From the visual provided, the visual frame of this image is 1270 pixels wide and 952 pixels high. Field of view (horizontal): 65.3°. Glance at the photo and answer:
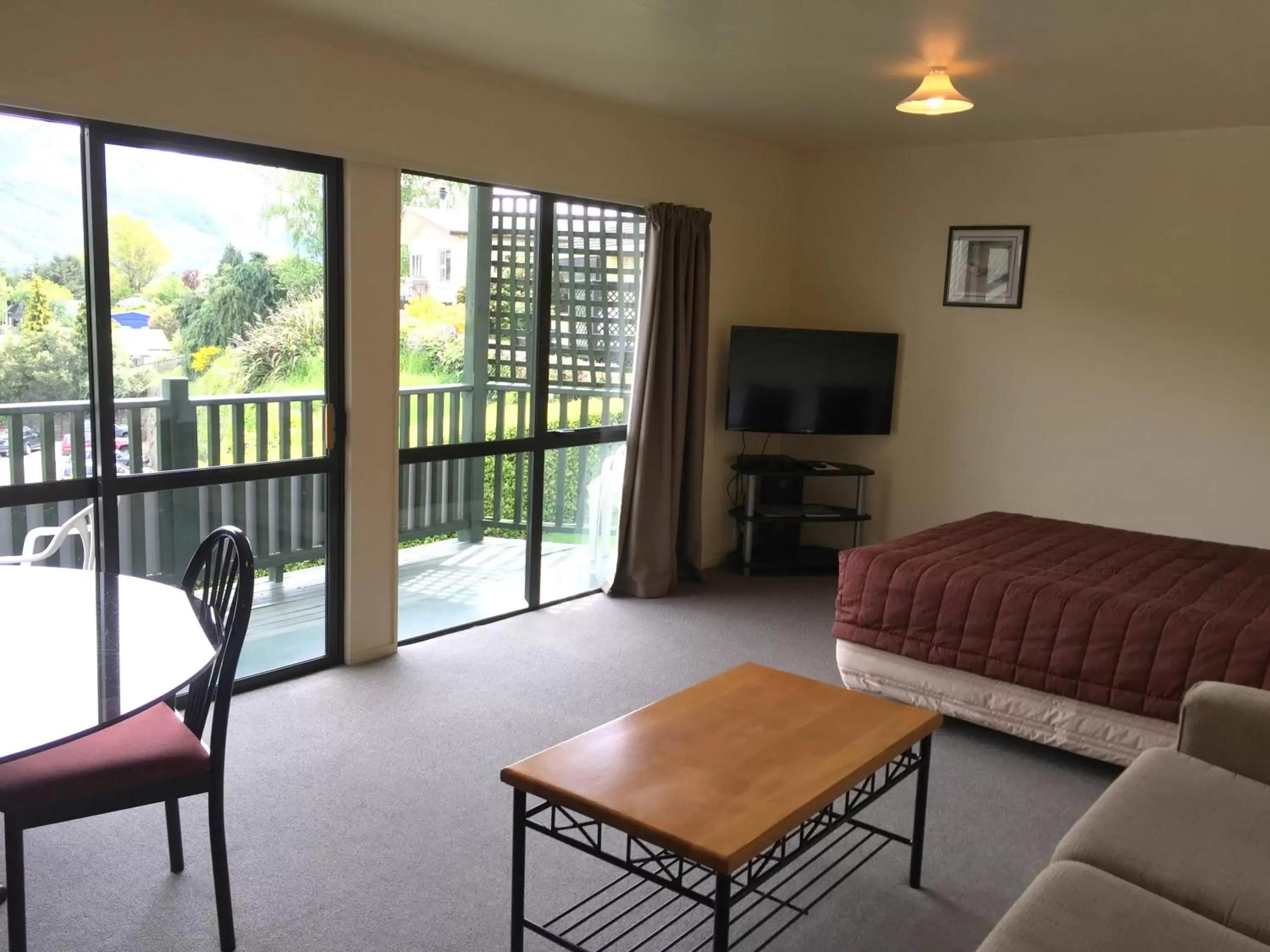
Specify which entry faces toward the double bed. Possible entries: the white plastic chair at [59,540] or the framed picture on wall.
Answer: the framed picture on wall

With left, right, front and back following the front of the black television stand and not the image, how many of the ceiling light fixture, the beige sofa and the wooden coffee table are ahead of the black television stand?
3

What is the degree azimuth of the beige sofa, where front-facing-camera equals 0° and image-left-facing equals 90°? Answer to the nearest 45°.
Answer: approximately 135°

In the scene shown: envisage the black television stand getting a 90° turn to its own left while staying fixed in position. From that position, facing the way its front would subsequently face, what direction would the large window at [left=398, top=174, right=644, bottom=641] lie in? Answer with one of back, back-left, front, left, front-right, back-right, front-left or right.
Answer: back-right

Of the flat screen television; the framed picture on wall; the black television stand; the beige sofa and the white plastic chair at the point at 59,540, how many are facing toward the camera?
3

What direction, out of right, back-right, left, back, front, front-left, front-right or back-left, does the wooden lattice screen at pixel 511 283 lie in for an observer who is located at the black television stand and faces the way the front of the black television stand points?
front-right
